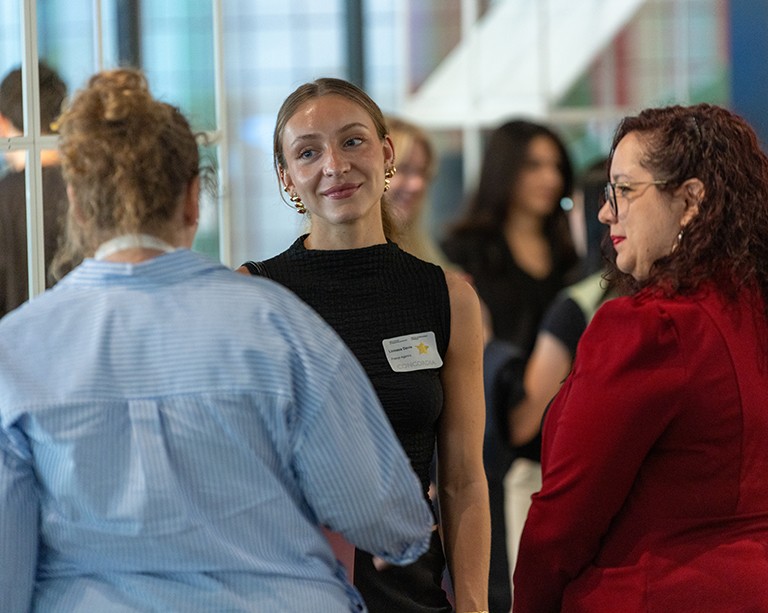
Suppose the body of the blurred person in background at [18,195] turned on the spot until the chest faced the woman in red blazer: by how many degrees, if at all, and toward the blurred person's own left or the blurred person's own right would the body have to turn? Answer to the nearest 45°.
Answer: approximately 135° to the blurred person's own right

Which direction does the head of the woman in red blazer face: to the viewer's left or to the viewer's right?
to the viewer's left

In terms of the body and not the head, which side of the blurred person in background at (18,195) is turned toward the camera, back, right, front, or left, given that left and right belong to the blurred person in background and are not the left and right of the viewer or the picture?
back

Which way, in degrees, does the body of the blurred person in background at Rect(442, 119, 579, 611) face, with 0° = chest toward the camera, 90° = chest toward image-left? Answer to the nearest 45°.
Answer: approximately 315°

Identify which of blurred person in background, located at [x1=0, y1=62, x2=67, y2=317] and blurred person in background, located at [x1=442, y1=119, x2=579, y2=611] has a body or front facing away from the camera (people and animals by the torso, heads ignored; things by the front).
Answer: blurred person in background, located at [x1=0, y1=62, x2=67, y2=317]
